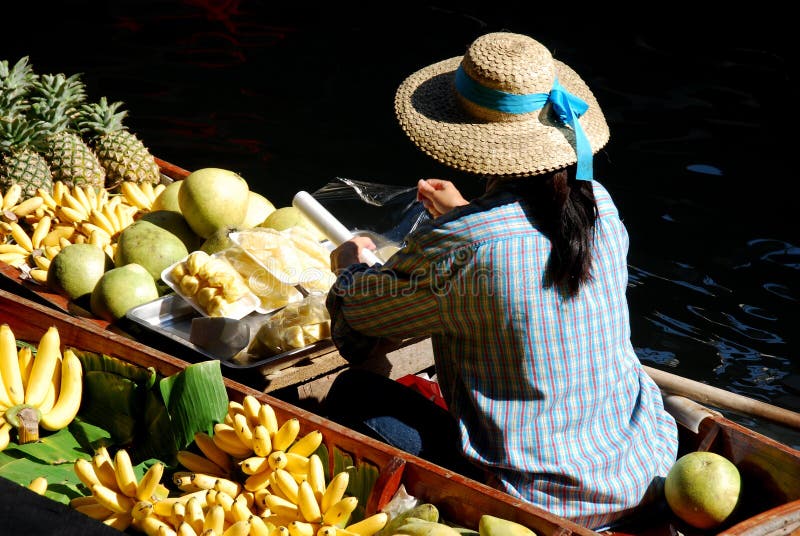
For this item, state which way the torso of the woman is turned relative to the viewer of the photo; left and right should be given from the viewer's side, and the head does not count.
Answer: facing away from the viewer and to the left of the viewer

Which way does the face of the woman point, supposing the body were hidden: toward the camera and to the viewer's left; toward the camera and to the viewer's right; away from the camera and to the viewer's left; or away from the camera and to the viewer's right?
away from the camera and to the viewer's left

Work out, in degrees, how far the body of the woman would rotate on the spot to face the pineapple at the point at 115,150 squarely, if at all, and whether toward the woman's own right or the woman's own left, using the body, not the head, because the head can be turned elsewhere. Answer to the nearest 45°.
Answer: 0° — they already face it

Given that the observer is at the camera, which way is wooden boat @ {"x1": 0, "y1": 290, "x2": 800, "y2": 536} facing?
facing away from the viewer and to the left of the viewer

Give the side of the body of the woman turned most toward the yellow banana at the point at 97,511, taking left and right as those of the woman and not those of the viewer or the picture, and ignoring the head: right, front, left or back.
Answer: left

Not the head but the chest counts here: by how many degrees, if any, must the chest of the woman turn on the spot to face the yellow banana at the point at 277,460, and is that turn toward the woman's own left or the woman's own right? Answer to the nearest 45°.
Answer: approximately 90° to the woman's own left
